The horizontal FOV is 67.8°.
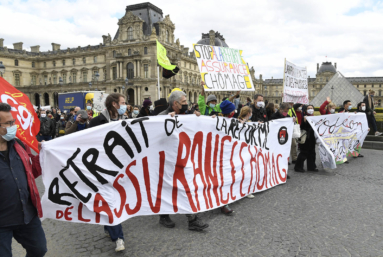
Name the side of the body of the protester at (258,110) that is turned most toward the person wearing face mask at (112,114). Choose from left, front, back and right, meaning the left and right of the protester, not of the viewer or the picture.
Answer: right

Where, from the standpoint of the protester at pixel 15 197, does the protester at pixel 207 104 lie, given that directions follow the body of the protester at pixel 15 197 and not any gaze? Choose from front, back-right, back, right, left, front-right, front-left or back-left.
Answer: left

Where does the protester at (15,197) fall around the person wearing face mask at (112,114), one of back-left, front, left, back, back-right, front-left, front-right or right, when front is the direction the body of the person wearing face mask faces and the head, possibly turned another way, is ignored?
right

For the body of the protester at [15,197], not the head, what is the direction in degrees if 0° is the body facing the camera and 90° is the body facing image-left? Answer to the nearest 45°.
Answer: approximately 315°

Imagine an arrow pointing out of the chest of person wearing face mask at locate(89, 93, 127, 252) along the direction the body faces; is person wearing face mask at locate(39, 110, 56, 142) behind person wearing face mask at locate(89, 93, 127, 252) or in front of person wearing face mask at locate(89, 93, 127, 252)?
behind

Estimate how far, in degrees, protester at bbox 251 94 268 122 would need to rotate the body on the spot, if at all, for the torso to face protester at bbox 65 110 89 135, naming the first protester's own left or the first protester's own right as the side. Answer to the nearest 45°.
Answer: approximately 90° to the first protester's own right

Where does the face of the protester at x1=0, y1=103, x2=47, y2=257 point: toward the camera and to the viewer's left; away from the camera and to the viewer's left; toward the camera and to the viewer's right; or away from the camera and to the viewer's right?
toward the camera and to the viewer's right

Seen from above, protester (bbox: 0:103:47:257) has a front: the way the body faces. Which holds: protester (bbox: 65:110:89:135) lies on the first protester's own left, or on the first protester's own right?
on the first protester's own left
